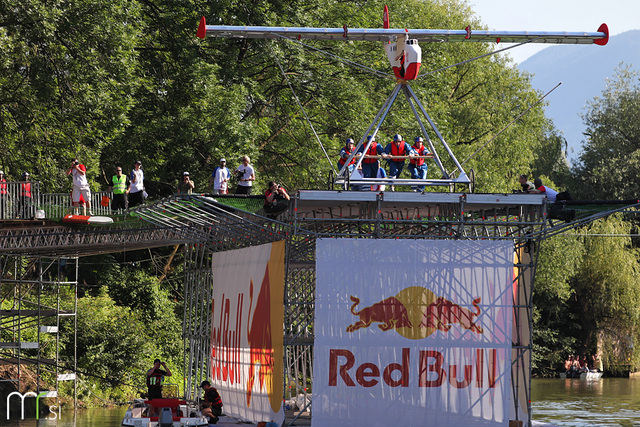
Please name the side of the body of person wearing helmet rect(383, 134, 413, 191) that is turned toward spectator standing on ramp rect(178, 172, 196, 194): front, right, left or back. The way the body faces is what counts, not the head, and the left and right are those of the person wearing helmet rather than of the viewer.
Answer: right

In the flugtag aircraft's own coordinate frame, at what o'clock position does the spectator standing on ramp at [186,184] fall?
The spectator standing on ramp is roughly at 4 o'clock from the flugtag aircraft.

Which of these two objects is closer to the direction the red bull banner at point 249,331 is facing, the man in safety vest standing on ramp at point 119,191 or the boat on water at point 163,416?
the boat on water

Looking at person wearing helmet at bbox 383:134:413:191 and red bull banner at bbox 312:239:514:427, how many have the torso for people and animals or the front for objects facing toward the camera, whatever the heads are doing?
2

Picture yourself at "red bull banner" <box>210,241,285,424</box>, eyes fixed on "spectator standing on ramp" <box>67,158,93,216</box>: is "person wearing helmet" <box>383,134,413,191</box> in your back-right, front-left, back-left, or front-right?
back-right

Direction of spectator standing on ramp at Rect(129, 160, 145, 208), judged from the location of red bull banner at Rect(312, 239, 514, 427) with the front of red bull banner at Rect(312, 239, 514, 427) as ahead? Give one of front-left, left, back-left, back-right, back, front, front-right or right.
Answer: back-right

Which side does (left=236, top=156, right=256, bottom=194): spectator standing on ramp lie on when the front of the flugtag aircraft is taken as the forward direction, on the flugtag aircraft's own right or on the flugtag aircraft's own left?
on the flugtag aircraft's own right
